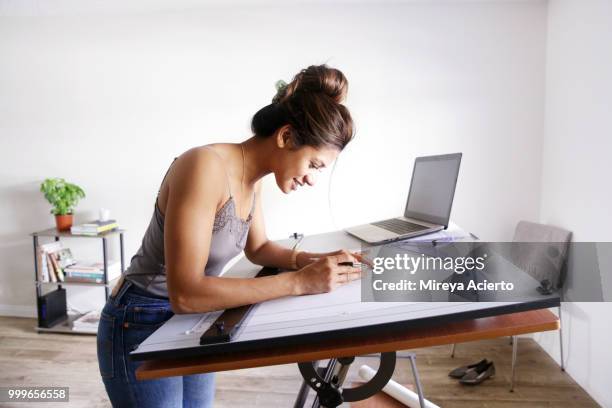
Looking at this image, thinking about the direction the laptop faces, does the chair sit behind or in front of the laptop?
behind

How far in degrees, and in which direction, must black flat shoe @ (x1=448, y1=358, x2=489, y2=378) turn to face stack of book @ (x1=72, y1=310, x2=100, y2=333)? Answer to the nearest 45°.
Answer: approximately 45° to its right

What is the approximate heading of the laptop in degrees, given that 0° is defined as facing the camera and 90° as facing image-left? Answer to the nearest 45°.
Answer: approximately 45°

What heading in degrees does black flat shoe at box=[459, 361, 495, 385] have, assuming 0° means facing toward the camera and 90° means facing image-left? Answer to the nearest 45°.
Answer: approximately 45°

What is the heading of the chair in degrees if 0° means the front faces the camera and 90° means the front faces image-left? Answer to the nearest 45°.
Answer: approximately 45°

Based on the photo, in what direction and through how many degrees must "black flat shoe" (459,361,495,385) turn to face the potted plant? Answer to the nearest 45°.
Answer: approximately 45° to its right
